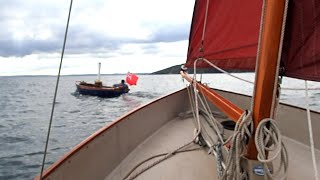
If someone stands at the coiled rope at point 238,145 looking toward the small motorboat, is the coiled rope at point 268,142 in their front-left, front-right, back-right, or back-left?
back-right

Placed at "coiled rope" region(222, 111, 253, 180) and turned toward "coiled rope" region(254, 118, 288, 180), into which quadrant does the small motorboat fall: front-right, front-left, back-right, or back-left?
back-left

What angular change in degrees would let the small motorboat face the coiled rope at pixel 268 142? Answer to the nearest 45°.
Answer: approximately 90° to its left

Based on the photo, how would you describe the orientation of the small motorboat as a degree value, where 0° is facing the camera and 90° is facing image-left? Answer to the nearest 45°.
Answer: approximately 90°

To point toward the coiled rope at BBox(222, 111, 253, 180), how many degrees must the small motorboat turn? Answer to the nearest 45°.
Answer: approximately 90° to its left
